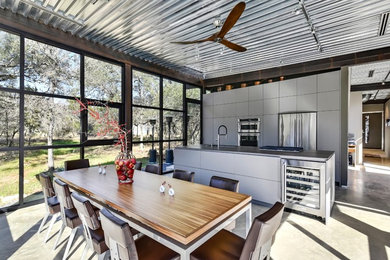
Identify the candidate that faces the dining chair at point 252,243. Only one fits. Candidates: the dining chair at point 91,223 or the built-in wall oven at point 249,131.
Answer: the built-in wall oven

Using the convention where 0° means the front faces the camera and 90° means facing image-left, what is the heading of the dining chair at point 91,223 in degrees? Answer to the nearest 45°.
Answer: approximately 225°

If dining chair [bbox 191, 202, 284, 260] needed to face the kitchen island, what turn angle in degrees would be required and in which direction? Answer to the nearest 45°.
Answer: approximately 45° to its right

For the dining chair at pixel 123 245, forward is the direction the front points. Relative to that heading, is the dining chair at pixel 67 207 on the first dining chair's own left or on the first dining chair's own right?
on the first dining chair's own left

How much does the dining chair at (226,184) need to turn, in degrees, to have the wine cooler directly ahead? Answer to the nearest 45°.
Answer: approximately 180°

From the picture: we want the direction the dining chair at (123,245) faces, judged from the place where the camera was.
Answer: facing away from the viewer and to the right of the viewer

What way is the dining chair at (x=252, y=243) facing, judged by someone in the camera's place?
facing away from the viewer and to the left of the viewer

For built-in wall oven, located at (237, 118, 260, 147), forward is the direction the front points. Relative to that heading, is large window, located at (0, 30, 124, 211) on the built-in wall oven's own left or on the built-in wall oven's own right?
on the built-in wall oven's own right

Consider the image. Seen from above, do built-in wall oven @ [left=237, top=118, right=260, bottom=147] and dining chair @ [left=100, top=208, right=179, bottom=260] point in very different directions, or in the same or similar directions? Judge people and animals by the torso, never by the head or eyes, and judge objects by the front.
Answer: very different directions

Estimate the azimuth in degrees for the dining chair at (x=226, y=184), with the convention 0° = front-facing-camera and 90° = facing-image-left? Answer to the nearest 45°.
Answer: approximately 45°
